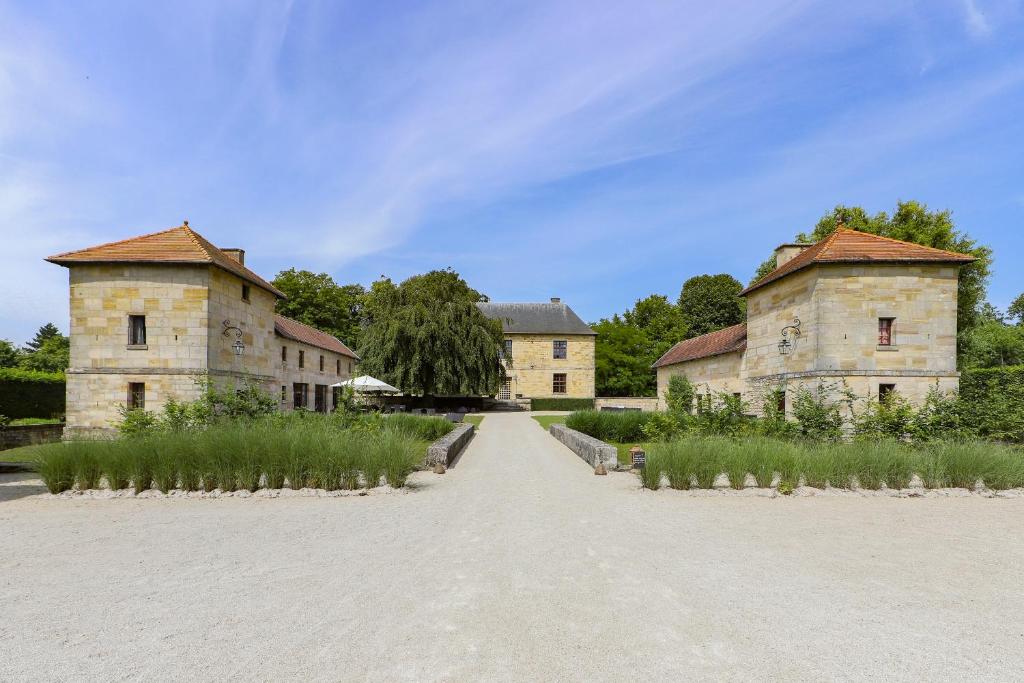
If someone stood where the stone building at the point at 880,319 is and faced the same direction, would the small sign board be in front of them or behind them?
in front

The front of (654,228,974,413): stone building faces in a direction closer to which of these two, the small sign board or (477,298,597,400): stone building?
the small sign board

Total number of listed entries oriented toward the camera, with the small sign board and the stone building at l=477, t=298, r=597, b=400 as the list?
2

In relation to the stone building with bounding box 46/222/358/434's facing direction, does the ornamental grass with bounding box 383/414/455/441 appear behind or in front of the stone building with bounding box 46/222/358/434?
in front

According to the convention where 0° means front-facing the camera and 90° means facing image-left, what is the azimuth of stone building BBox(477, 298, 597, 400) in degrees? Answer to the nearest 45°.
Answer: approximately 0°

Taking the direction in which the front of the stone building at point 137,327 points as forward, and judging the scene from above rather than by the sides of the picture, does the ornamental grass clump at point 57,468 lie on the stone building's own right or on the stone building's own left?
on the stone building's own right

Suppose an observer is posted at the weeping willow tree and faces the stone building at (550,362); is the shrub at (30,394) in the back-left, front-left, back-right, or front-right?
back-left

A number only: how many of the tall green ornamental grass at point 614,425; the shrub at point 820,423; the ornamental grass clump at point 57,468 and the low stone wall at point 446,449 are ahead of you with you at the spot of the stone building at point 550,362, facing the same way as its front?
4
